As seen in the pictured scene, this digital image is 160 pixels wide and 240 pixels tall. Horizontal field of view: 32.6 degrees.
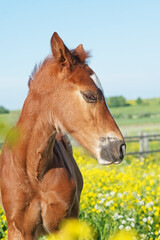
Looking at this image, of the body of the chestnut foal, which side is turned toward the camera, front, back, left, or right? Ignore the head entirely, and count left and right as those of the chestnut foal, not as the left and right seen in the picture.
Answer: front
